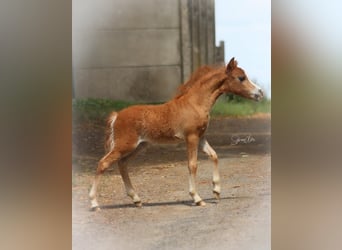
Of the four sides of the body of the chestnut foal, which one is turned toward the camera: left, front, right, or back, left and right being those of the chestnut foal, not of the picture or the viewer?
right
